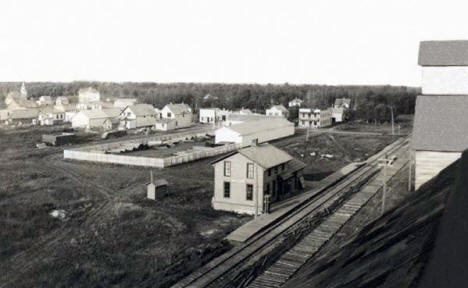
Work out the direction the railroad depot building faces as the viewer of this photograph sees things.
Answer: facing the viewer and to the right of the viewer
